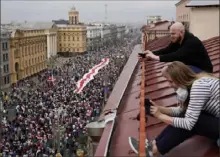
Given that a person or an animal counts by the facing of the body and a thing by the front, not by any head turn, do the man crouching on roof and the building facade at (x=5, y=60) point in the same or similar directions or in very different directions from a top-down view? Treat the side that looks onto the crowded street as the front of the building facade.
very different directions

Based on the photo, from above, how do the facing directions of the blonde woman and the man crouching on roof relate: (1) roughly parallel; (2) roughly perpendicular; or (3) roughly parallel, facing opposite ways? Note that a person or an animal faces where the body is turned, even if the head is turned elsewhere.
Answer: roughly parallel

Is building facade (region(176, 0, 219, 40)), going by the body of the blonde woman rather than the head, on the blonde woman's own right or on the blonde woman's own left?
on the blonde woman's own right

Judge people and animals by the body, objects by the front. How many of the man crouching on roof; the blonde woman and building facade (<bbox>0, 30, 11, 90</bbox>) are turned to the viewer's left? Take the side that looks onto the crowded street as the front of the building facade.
2

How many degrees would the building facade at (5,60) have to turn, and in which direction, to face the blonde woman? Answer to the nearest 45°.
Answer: approximately 45° to its right

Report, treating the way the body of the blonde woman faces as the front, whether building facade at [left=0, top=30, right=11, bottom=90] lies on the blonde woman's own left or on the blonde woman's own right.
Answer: on the blonde woman's own right

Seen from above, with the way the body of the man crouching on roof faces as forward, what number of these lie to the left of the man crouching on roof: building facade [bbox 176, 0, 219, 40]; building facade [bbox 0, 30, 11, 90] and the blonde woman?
1

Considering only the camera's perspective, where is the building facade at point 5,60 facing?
facing the viewer and to the right of the viewer

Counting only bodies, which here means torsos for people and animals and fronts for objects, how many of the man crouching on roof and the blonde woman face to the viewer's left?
2

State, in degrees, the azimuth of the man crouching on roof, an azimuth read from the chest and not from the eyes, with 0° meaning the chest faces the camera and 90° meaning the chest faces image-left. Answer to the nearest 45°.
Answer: approximately 90°

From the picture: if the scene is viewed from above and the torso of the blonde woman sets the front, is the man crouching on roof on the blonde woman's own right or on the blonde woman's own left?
on the blonde woman's own right

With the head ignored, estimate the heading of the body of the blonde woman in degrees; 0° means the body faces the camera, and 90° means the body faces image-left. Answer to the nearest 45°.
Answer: approximately 90°

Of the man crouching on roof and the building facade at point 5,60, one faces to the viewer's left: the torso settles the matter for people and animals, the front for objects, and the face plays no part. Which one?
the man crouching on roof

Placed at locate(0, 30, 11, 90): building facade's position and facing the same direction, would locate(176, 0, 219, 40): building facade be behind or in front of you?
in front
